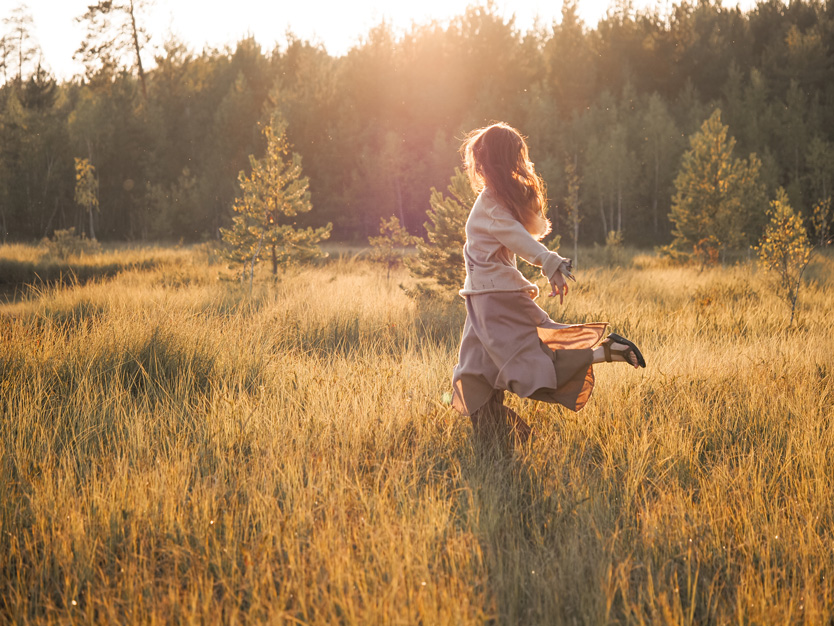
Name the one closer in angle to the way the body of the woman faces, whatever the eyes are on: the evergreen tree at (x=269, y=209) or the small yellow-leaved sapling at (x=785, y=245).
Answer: the evergreen tree

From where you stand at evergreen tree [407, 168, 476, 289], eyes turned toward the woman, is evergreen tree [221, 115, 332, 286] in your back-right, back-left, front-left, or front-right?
back-right

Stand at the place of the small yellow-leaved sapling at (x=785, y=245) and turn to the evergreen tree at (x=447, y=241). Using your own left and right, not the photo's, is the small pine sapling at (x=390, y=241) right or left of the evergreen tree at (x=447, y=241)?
right
